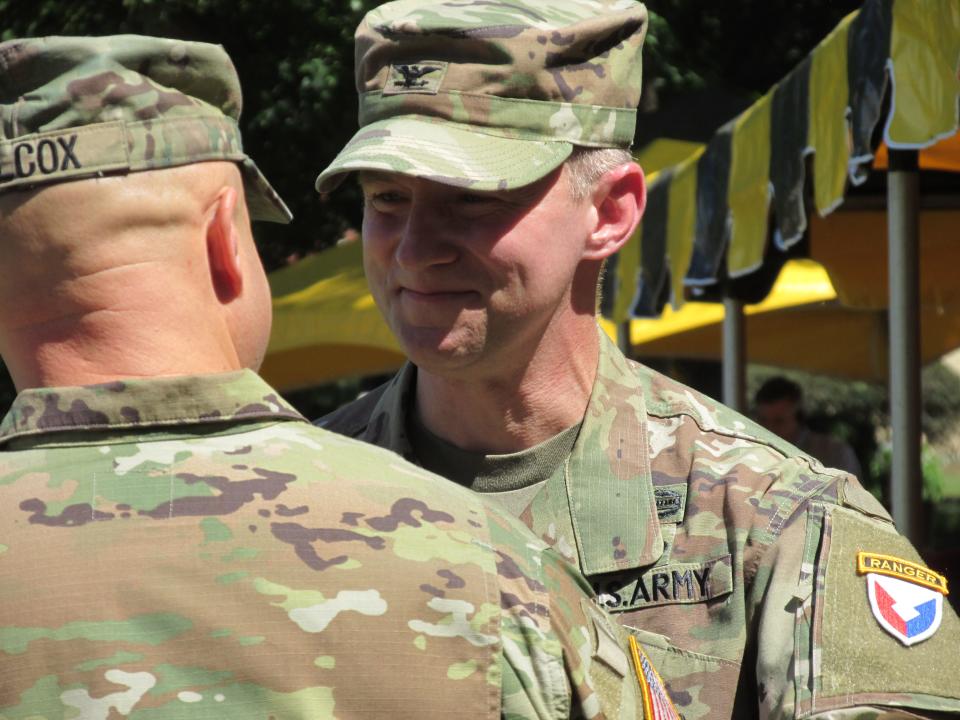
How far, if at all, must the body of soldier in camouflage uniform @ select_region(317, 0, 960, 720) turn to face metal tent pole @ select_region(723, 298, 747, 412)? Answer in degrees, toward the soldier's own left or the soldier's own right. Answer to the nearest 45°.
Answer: approximately 135° to the soldier's own right

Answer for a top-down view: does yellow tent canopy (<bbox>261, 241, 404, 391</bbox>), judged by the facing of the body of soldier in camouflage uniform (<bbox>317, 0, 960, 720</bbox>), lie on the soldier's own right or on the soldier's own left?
on the soldier's own right

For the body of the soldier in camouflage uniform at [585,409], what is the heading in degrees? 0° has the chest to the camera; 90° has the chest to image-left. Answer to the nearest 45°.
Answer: approximately 45°

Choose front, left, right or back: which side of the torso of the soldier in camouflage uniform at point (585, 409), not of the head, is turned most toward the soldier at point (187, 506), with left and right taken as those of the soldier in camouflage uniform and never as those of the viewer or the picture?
front

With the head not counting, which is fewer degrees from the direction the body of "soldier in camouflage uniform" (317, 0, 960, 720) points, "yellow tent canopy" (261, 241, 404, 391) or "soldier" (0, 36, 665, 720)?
the soldier

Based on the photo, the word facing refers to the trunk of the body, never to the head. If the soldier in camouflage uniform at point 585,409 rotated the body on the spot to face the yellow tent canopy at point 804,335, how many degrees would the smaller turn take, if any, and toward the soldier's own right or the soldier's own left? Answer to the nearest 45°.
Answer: approximately 135° to the soldier's own right

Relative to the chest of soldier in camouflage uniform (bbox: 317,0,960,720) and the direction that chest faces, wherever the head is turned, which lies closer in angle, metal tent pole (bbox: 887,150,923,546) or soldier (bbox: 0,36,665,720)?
the soldier

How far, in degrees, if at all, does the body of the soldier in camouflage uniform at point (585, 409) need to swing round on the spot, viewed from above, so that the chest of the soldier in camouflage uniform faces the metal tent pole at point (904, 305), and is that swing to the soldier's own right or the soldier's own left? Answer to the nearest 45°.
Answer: approximately 135° to the soldier's own right
